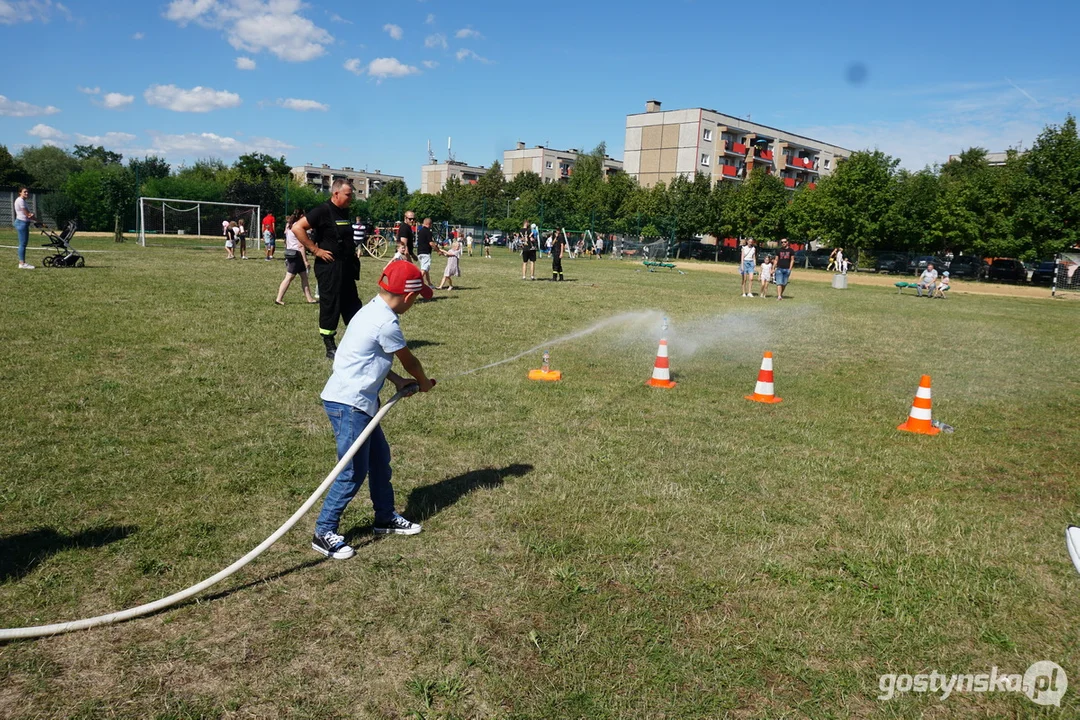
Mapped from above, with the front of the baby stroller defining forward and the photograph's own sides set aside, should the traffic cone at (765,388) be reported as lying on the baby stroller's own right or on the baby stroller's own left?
on the baby stroller's own right

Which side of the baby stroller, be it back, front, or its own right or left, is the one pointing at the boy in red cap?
right

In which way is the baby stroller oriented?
to the viewer's right

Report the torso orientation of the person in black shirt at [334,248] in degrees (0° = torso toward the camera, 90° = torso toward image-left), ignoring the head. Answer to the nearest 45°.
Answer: approximately 315°

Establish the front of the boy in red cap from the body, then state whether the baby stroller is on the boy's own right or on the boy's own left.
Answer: on the boy's own left

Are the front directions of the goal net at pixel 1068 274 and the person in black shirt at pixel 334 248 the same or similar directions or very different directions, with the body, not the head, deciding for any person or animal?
very different directions

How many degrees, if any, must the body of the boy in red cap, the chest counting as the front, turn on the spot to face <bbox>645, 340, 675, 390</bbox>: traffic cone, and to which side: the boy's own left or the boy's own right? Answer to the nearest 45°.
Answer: approximately 45° to the boy's own left

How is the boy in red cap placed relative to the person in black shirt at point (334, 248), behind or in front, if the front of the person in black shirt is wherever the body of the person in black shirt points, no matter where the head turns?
in front

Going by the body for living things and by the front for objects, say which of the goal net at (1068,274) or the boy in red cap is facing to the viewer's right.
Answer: the boy in red cap

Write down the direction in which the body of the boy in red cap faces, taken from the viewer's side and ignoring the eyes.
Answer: to the viewer's right

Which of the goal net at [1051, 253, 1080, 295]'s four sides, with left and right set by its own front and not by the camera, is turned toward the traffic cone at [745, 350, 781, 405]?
left

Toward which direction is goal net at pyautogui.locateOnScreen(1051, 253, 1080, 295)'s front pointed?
to the viewer's left

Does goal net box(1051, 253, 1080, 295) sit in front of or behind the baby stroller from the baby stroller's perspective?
in front

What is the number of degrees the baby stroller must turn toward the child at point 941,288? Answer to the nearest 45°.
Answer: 0° — it already faces them

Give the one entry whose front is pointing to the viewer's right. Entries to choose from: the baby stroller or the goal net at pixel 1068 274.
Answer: the baby stroller
